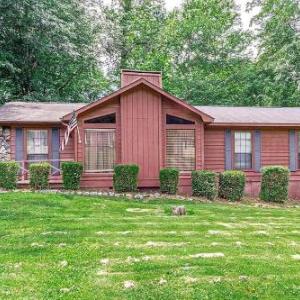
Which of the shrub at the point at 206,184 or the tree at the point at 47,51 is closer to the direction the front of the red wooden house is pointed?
the shrub

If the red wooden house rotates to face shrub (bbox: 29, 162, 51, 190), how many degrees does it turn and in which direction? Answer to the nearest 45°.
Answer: approximately 45° to its right

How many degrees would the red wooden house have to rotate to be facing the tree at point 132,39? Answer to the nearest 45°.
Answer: approximately 180°

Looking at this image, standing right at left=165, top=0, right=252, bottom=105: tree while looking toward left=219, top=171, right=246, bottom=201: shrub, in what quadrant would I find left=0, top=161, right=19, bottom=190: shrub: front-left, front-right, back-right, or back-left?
front-right

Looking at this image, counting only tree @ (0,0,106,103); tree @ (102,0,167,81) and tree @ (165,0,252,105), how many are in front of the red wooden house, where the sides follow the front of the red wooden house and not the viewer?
0

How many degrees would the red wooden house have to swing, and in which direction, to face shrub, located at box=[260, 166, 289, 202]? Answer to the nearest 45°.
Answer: approximately 90° to its left

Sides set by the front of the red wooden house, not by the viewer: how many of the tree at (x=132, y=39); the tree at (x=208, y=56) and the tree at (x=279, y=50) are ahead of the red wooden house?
0

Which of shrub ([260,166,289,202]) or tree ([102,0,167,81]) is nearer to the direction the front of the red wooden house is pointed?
the shrub

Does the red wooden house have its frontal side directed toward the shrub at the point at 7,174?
no

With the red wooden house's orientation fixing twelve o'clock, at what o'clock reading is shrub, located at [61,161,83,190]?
The shrub is roughly at 2 o'clock from the red wooden house.

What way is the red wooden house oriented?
toward the camera

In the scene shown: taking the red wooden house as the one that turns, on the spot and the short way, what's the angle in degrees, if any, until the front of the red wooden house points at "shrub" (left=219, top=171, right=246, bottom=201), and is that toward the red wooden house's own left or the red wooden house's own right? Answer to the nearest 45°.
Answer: approximately 90° to the red wooden house's own left

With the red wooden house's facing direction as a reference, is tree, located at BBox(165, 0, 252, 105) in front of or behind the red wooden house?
behind

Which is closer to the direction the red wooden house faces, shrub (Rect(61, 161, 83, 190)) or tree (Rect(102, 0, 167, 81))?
the shrub

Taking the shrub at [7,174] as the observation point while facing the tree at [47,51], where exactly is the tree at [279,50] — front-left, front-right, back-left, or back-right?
front-right
